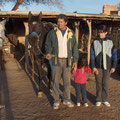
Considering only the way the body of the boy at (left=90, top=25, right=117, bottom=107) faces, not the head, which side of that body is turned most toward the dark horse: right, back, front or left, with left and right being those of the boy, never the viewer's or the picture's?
right

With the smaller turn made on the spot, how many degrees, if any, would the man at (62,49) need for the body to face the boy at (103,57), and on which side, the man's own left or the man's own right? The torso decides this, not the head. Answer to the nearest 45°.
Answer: approximately 90° to the man's own left

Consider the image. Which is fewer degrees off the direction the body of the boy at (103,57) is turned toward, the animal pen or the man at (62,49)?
the man

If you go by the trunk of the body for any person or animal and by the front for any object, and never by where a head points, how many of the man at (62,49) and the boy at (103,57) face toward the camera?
2

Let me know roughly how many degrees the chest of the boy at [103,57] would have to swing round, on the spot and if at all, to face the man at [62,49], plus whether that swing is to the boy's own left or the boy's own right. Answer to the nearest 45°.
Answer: approximately 45° to the boy's own right

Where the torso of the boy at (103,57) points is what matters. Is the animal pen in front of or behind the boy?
behind

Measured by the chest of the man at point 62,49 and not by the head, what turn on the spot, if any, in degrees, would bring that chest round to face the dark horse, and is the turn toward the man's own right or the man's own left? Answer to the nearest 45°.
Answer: approximately 135° to the man's own right

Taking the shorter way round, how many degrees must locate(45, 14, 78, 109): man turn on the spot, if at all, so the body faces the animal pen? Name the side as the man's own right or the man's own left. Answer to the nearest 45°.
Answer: approximately 180°
